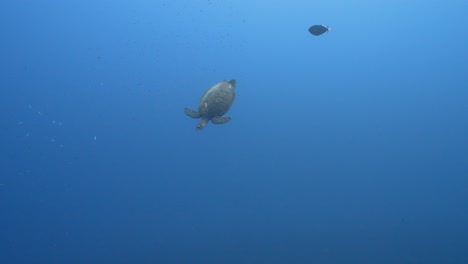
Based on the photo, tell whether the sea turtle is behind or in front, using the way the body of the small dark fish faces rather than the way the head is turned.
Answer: in front

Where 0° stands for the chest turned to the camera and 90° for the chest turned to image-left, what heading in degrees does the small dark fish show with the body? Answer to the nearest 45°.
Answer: approximately 90°
